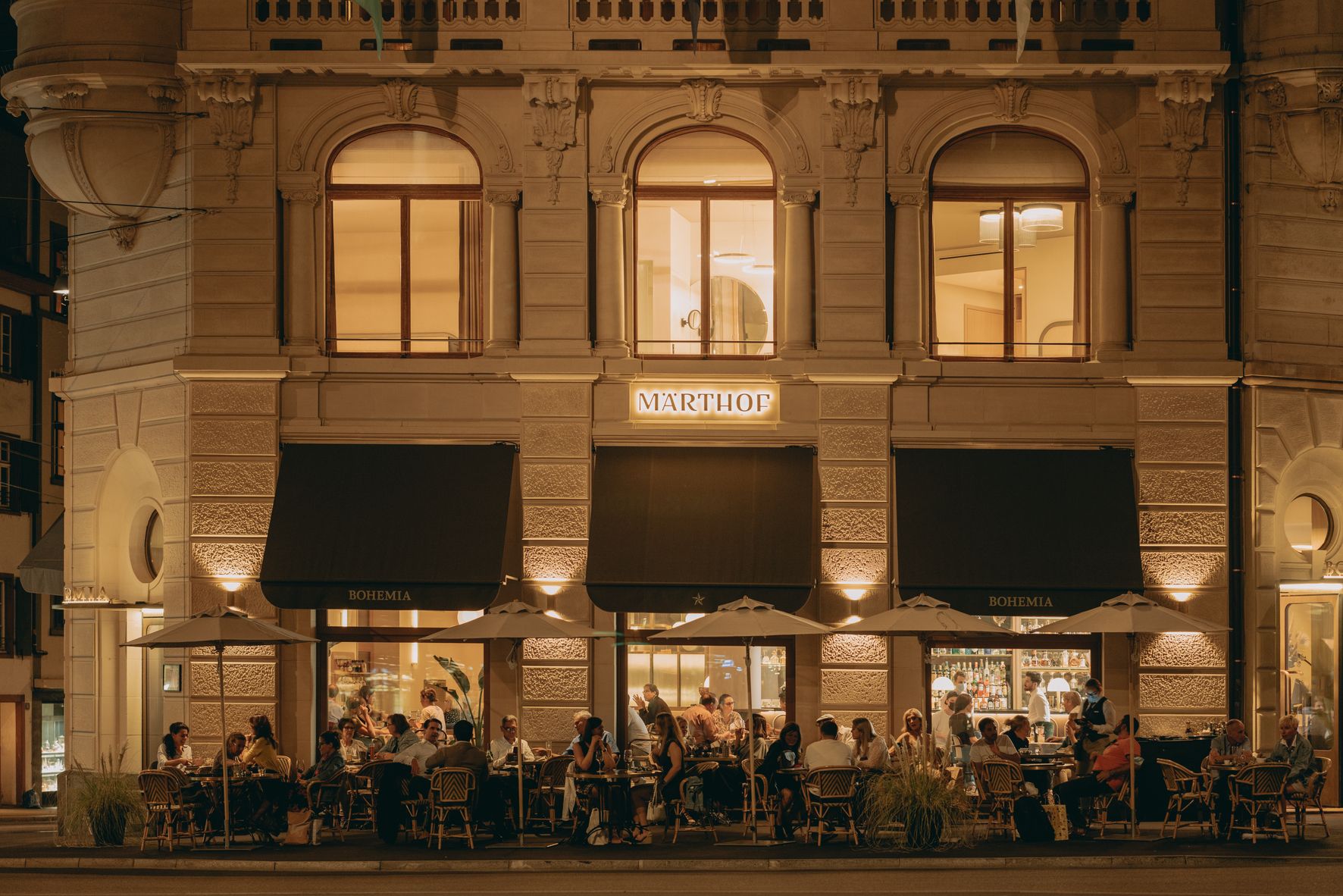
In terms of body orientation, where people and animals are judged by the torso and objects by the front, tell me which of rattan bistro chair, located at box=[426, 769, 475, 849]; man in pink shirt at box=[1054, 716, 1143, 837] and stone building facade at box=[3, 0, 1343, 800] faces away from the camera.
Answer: the rattan bistro chair

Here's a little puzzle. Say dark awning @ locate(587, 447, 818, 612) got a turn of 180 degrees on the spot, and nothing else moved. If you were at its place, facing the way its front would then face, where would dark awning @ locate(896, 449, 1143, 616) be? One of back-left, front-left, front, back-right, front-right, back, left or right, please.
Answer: right

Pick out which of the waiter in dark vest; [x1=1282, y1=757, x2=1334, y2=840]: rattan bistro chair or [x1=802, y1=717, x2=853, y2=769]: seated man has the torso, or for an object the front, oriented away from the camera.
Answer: the seated man

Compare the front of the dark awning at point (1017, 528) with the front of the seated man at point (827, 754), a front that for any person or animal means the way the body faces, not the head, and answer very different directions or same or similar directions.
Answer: very different directions

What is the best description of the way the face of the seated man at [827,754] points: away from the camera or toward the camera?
away from the camera

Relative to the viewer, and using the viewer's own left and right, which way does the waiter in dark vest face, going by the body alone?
facing the viewer and to the left of the viewer

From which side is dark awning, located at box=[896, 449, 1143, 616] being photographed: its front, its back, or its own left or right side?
front

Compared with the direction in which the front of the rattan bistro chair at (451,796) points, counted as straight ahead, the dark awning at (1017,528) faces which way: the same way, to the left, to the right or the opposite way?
the opposite way

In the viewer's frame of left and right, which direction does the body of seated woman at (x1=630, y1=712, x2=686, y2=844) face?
facing to the left of the viewer

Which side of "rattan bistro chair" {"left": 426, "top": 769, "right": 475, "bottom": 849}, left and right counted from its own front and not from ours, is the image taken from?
back

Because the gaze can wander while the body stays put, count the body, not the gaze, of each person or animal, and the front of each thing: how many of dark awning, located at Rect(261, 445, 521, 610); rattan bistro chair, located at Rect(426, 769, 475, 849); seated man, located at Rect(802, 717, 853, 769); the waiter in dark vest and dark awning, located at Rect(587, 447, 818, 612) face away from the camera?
2

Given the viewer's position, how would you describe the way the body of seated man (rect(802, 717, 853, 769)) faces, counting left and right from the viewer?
facing away from the viewer
